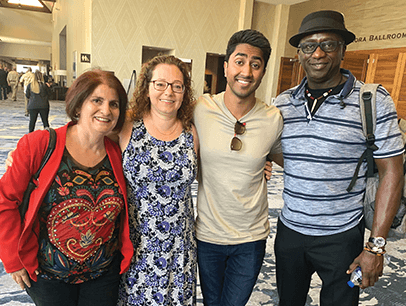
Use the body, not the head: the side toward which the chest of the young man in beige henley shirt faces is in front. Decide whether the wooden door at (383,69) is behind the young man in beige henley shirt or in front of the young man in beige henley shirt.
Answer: behind

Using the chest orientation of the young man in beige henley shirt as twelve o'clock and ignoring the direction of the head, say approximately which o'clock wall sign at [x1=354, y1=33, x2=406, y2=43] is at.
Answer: The wall sign is roughly at 7 o'clock from the young man in beige henley shirt.

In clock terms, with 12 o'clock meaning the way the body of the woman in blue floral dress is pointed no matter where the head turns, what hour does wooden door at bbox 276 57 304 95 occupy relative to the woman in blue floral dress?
The wooden door is roughly at 7 o'clock from the woman in blue floral dress.

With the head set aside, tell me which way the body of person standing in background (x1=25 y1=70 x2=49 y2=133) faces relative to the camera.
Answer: away from the camera

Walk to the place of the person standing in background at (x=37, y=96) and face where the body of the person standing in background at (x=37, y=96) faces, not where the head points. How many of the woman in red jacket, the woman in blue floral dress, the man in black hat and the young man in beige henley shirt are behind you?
4

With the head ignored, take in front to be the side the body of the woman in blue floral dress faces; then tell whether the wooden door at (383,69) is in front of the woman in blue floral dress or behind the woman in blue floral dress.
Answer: behind
